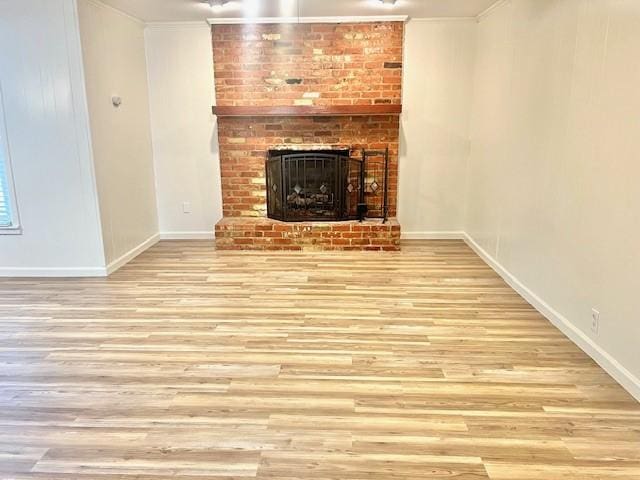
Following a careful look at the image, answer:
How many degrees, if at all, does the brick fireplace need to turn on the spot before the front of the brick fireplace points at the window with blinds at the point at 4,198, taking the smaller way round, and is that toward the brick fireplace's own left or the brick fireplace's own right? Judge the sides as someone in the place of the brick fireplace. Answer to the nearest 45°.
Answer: approximately 45° to the brick fireplace's own right

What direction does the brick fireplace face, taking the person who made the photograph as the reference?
facing the viewer

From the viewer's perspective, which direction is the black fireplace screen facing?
toward the camera

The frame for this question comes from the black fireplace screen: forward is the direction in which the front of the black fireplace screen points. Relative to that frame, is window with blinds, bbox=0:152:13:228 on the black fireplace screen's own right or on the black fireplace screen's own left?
on the black fireplace screen's own right

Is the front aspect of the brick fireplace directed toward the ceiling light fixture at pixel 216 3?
no
